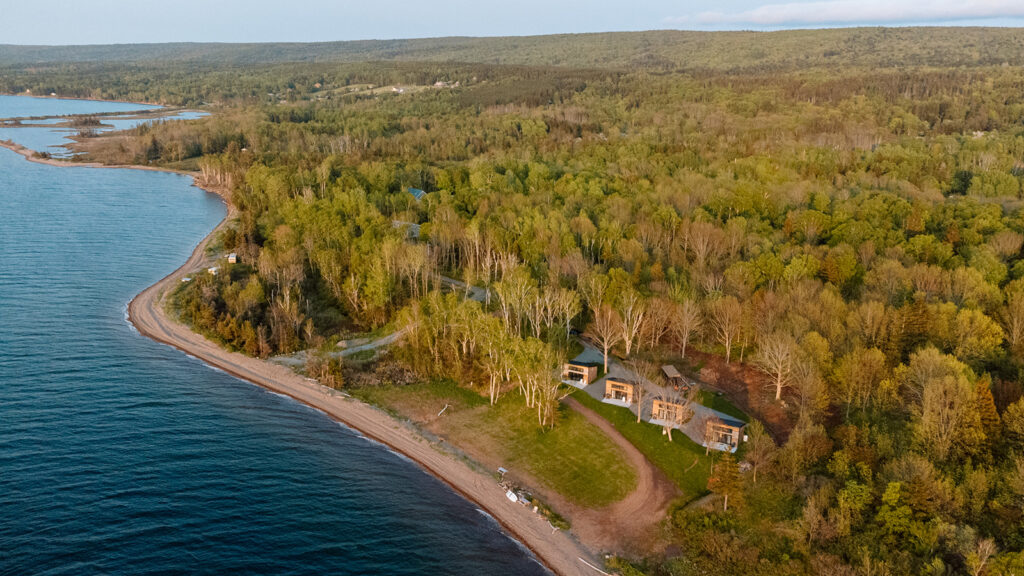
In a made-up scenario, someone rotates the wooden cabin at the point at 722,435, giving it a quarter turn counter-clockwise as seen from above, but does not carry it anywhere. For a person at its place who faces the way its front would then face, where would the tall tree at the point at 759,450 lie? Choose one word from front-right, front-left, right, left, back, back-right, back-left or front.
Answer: front

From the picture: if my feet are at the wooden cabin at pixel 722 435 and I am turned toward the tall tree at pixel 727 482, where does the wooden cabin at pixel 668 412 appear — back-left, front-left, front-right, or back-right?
back-right

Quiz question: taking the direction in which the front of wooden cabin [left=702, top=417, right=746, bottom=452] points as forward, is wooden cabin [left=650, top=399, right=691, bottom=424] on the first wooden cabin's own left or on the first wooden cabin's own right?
on the first wooden cabin's own right

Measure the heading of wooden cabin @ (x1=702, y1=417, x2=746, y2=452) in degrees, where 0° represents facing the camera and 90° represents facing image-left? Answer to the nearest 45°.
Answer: approximately 45°

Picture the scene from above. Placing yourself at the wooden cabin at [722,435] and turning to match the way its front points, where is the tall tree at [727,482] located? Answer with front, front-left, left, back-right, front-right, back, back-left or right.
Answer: front-left
